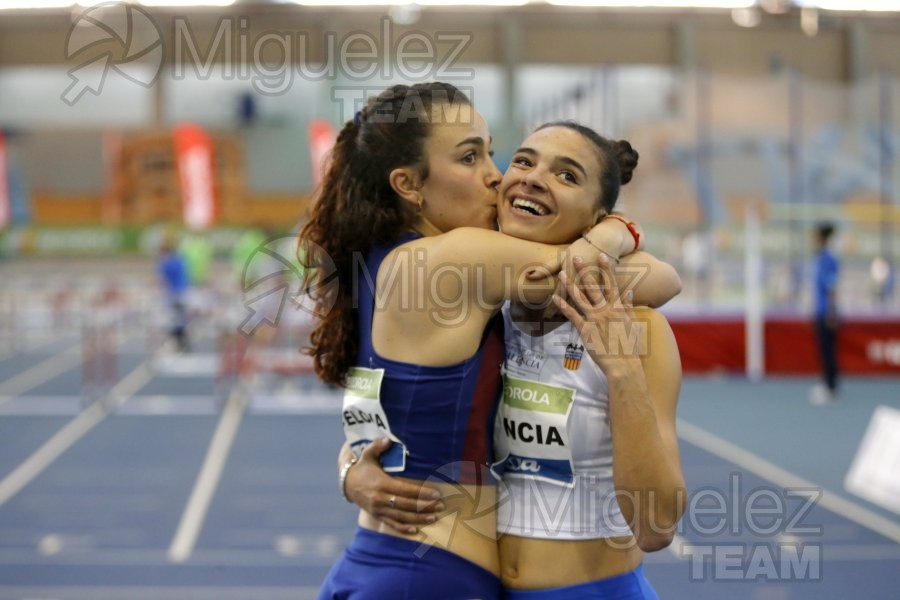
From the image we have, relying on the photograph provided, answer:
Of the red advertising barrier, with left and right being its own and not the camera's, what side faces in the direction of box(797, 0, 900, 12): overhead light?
back

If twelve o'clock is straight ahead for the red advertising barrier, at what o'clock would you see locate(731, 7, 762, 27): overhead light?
The overhead light is roughly at 6 o'clock from the red advertising barrier.

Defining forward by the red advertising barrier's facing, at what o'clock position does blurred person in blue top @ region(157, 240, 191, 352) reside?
The blurred person in blue top is roughly at 3 o'clock from the red advertising barrier.

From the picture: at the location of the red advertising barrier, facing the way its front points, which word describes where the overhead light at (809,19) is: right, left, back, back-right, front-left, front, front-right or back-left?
back

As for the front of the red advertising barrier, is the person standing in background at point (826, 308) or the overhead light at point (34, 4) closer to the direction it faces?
the person standing in background

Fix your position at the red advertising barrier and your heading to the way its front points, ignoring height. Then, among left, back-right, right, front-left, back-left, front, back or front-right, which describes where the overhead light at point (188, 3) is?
back-right

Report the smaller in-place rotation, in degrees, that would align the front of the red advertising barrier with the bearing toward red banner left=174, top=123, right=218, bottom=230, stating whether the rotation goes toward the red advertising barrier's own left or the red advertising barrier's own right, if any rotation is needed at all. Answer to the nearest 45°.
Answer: approximately 90° to the red advertising barrier's own right

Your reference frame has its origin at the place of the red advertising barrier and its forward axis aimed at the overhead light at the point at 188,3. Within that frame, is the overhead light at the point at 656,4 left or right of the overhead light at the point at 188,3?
right

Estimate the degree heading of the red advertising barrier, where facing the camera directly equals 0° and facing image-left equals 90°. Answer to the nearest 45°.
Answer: approximately 0°

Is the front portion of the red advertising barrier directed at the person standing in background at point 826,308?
yes

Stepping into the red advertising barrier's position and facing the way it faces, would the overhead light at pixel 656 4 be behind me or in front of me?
behind

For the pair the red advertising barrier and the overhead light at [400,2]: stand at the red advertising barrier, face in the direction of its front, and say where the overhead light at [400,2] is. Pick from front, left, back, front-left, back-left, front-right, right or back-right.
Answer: back-right
